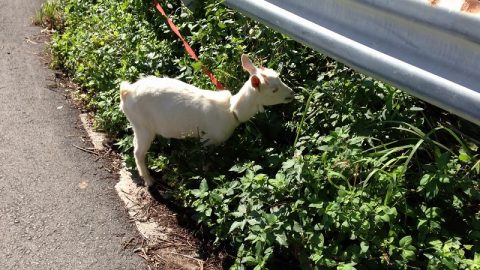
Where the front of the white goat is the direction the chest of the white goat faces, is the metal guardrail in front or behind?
in front

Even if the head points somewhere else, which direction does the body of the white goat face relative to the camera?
to the viewer's right
